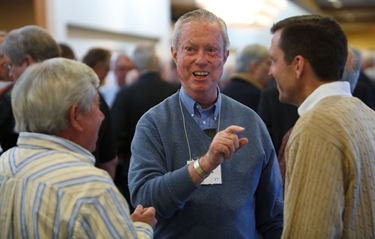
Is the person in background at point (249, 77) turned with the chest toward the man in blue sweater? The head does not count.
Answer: no

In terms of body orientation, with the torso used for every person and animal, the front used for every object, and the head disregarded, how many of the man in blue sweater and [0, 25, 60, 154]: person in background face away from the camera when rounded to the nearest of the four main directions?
0

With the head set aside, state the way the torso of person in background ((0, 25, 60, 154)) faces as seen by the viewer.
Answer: to the viewer's left

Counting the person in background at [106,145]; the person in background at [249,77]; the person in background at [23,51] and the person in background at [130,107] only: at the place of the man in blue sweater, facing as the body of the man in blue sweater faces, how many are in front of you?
0

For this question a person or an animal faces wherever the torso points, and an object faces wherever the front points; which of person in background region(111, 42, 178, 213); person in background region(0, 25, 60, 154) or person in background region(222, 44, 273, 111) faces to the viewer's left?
person in background region(0, 25, 60, 154)

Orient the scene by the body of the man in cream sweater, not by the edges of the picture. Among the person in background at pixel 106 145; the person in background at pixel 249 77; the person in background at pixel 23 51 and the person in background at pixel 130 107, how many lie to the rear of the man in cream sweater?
0

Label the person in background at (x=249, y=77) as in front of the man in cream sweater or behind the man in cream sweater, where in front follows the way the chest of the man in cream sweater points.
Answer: in front

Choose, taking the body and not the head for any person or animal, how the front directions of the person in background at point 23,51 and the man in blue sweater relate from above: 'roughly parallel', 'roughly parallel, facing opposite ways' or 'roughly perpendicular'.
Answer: roughly perpendicular

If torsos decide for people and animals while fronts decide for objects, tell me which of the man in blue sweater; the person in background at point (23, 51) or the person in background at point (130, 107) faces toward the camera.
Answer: the man in blue sweater

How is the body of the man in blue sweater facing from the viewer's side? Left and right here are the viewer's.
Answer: facing the viewer

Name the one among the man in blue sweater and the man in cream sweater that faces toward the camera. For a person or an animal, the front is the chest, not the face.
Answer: the man in blue sweater

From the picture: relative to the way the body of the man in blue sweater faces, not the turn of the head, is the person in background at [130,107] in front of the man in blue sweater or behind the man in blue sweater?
behind

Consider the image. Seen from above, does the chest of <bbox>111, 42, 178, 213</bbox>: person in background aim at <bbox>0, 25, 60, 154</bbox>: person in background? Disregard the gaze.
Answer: no

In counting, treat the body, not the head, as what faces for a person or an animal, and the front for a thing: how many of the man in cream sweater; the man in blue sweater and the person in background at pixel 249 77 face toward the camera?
1

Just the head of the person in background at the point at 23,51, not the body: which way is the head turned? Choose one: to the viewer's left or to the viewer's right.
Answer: to the viewer's left
